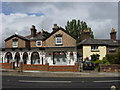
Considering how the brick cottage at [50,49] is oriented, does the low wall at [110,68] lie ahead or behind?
ahead

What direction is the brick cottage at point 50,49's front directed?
toward the camera

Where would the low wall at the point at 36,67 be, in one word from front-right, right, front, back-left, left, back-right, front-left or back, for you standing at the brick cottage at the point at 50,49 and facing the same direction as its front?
front
